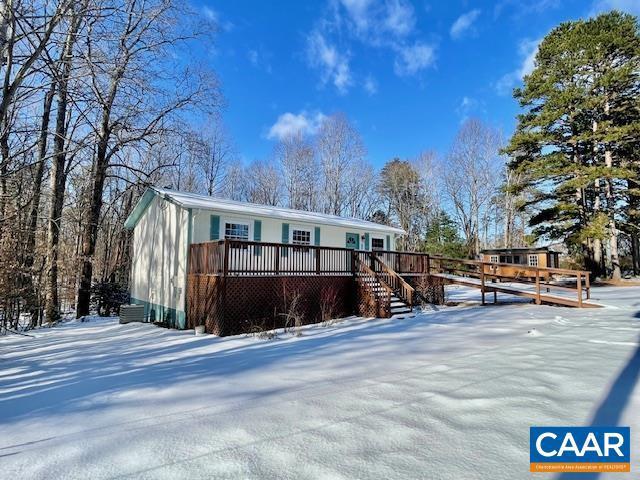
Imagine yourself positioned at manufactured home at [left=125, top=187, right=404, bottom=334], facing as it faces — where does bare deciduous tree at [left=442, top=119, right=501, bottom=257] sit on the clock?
The bare deciduous tree is roughly at 9 o'clock from the manufactured home.

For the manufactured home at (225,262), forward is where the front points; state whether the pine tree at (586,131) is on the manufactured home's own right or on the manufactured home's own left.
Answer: on the manufactured home's own left

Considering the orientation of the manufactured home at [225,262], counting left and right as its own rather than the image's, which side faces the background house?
left

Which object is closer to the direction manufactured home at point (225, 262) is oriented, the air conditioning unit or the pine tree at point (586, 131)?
the pine tree

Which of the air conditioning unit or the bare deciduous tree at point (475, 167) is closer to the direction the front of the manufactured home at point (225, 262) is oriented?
the bare deciduous tree

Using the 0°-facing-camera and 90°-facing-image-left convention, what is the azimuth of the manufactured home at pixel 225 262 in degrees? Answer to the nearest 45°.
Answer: approximately 315°
